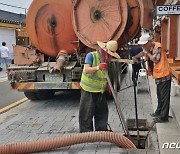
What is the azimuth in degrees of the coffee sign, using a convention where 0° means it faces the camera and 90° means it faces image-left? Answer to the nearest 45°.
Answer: approximately 0°

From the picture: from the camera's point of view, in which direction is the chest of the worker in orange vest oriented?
to the viewer's left

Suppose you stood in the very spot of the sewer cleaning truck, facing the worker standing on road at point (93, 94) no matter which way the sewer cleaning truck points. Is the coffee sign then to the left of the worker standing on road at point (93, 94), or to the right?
left

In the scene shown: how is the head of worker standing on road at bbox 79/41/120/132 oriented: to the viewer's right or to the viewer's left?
to the viewer's right

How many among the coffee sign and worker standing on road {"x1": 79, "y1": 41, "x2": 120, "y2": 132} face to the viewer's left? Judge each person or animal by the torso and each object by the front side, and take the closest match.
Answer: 0

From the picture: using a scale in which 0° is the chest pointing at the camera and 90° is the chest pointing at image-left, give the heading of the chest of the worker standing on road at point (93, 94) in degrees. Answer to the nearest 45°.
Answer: approximately 315°

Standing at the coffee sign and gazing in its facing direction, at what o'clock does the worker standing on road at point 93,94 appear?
The worker standing on road is roughly at 1 o'clock from the coffee sign.

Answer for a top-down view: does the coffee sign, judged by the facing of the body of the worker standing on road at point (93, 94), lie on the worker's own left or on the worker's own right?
on the worker's own left

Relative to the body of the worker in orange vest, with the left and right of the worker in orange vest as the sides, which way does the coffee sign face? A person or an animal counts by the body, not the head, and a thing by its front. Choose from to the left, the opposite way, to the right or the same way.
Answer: to the left

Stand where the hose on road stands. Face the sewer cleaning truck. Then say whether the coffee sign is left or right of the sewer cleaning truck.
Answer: right

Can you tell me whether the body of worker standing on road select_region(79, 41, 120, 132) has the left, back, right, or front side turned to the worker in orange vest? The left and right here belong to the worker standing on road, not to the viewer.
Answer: left

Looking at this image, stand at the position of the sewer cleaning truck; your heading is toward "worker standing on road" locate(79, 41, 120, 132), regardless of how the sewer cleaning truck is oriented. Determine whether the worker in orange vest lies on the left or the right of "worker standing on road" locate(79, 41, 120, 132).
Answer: left
